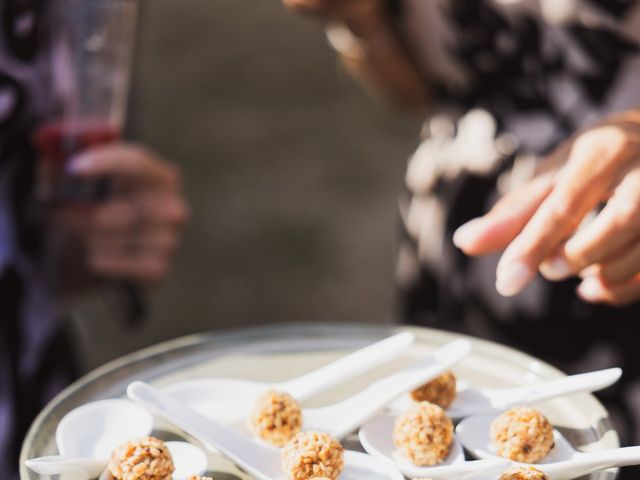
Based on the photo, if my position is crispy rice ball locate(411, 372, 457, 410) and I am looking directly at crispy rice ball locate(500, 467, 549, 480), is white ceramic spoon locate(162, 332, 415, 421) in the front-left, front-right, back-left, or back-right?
back-right

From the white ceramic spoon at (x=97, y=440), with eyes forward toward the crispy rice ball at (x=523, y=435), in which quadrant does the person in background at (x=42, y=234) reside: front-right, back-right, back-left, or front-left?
back-left

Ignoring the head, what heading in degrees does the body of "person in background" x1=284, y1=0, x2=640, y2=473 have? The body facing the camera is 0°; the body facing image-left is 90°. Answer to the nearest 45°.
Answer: approximately 45°
